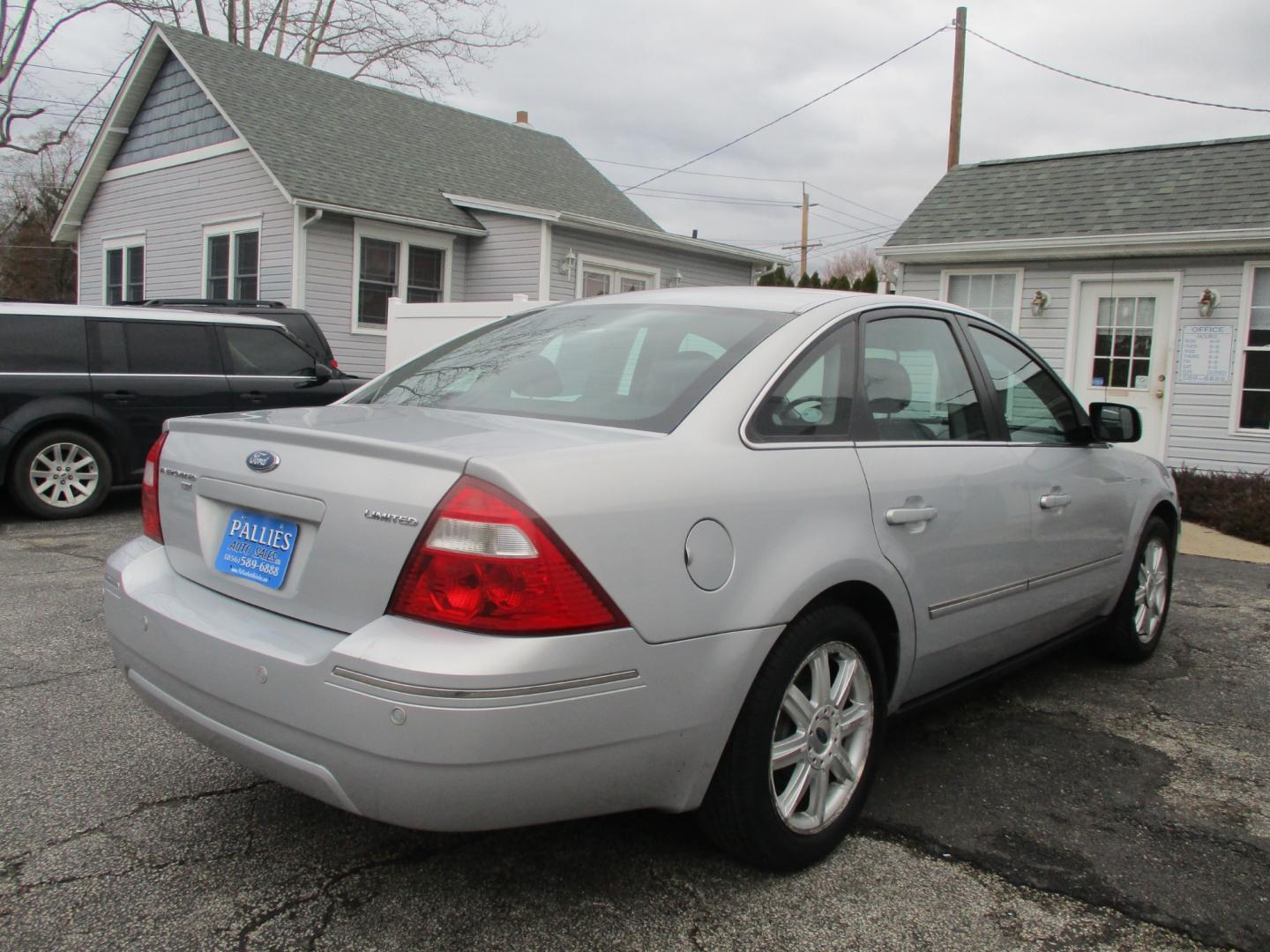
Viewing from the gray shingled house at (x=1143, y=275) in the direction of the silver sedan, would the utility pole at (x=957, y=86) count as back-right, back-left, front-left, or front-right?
back-right

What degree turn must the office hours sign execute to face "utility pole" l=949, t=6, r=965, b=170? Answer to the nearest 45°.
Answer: approximately 135° to its right

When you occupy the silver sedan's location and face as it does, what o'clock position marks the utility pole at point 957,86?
The utility pole is roughly at 11 o'clock from the silver sedan.

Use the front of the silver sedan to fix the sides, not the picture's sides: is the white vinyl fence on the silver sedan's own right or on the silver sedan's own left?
on the silver sedan's own left

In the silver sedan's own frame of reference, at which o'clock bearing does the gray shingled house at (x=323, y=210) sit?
The gray shingled house is roughly at 10 o'clock from the silver sedan.

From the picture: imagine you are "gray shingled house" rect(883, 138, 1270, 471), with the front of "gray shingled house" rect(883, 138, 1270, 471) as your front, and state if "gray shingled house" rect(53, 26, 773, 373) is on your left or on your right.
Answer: on your right

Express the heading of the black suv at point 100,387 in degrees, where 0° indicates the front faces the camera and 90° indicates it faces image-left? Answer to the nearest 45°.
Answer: approximately 270°

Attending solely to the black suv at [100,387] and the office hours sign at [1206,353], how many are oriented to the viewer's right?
1
